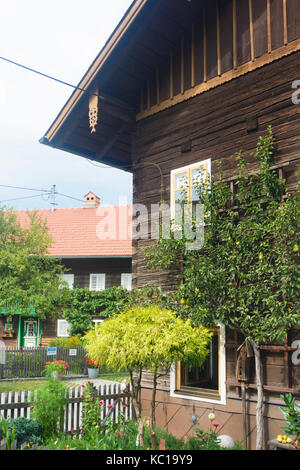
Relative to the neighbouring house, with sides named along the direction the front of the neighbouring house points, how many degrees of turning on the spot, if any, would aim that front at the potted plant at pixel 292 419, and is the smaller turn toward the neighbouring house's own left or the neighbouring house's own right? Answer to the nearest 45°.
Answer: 0° — it already faces it

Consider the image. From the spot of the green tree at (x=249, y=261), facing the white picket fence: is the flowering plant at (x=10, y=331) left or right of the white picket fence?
right

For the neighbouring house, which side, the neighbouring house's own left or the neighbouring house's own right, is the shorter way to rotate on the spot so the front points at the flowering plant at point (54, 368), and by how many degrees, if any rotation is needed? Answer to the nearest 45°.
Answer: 0° — it already faces it

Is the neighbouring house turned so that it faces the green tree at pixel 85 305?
yes

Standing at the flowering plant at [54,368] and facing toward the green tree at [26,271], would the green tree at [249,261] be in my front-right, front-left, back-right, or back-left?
back-right

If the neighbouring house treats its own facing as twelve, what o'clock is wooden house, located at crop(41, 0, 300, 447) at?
The wooden house is roughly at 12 o'clock from the neighbouring house.

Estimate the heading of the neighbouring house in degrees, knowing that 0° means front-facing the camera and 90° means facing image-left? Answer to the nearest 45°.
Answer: approximately 0°

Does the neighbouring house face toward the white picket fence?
yes

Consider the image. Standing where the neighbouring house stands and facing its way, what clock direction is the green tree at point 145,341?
The green tree is roughly at 12 o'clock from the neighbouring house.
